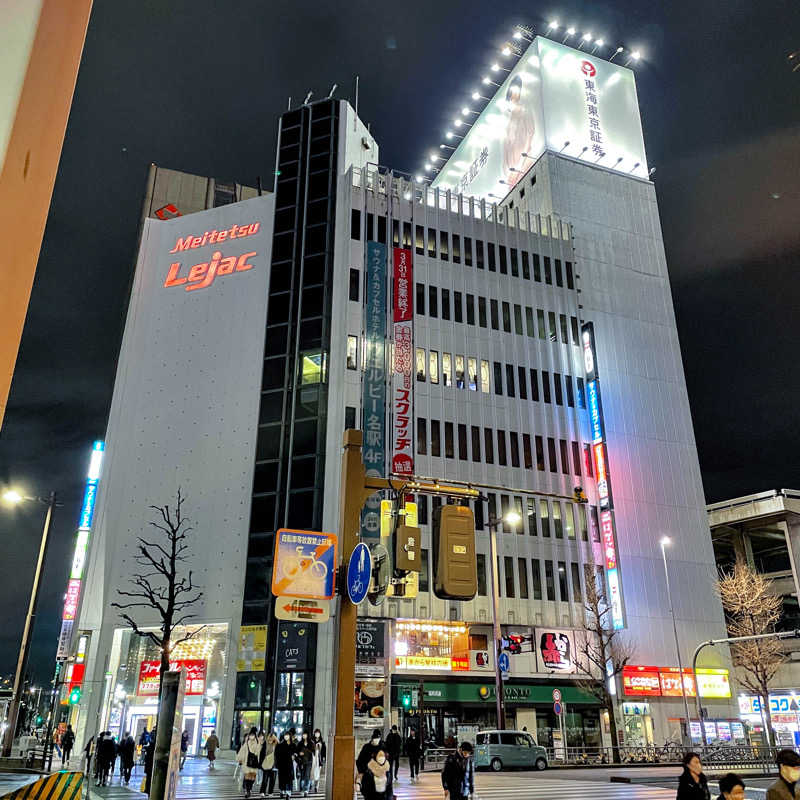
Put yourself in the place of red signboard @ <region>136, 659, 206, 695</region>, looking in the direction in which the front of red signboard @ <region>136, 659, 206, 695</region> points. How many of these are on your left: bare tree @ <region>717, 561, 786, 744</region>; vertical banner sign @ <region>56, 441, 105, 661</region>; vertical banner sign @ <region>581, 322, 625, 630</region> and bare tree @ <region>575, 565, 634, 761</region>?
3

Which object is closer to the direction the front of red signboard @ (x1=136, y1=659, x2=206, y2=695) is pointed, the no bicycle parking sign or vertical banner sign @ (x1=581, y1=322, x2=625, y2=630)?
the no bicycle parking sign

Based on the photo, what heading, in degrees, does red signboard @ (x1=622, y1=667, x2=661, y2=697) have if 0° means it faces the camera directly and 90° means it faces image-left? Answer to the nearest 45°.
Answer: approximately 0°

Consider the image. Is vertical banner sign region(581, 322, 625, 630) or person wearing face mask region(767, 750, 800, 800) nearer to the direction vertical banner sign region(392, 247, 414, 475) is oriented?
the person wearing face mask
